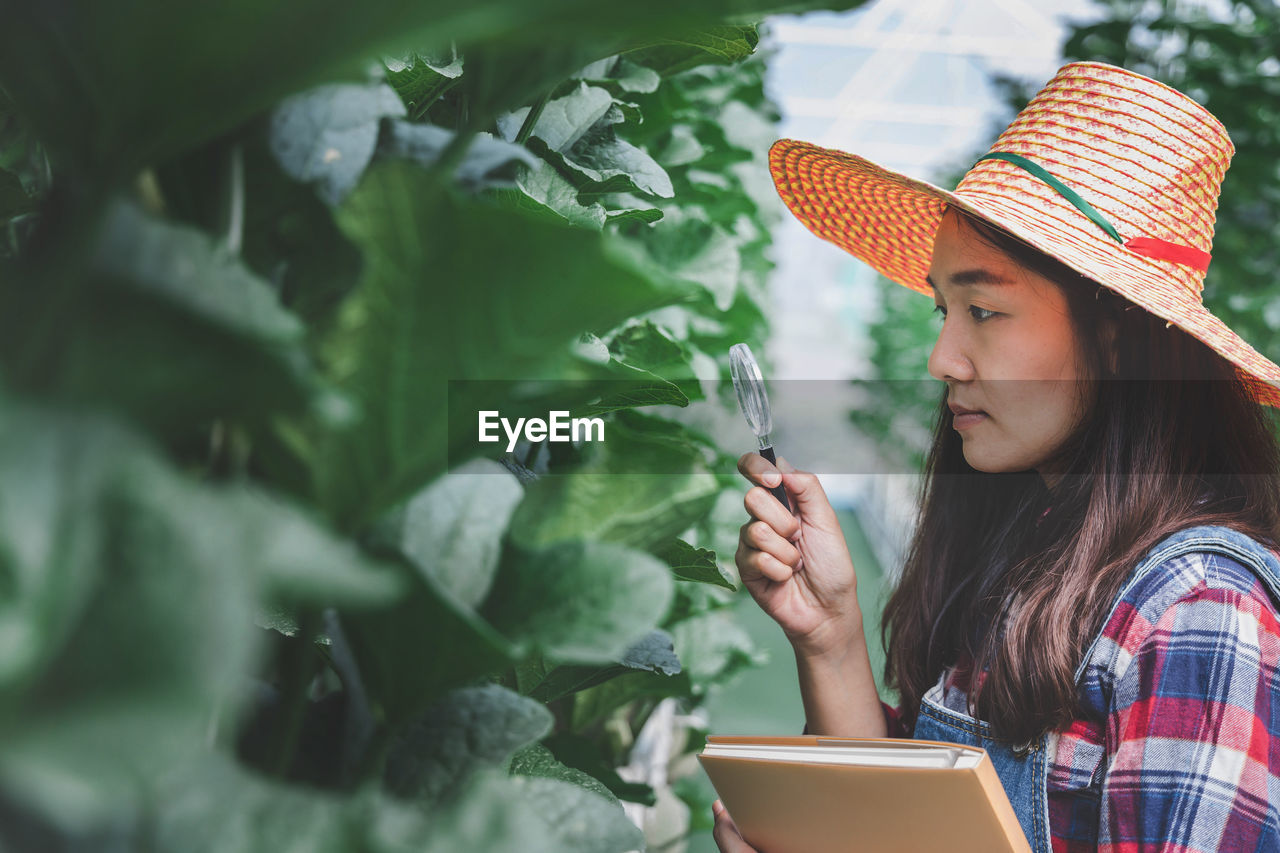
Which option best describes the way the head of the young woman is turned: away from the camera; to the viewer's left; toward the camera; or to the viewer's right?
to the viewer's left

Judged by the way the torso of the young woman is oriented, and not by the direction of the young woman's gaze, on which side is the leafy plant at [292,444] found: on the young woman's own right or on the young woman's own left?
on the young woman's own left

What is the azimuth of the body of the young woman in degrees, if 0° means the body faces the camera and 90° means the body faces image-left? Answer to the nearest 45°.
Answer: approximately 90°
